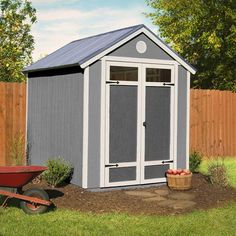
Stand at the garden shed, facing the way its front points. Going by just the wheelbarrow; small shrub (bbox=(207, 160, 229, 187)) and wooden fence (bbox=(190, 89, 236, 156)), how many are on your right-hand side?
1

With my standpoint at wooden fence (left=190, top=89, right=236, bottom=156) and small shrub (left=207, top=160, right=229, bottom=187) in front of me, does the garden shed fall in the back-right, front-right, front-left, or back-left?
front-right

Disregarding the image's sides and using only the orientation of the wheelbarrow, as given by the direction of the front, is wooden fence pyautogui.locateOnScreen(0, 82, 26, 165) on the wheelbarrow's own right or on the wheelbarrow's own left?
on the wheelbarrow's own left

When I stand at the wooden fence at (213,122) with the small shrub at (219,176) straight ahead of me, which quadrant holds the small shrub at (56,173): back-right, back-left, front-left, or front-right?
front-right

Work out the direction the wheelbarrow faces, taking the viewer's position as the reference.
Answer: facing to the right of the viewer

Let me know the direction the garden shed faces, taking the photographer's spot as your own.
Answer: facing the viewer and to the right of the viewer

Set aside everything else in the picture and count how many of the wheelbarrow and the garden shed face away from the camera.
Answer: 0

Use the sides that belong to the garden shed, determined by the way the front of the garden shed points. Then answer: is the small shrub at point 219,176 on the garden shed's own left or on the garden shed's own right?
on the garden shed's own left

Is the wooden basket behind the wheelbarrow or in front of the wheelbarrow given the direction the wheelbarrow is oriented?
in front

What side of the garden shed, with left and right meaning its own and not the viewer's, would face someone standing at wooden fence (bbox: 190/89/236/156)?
left
